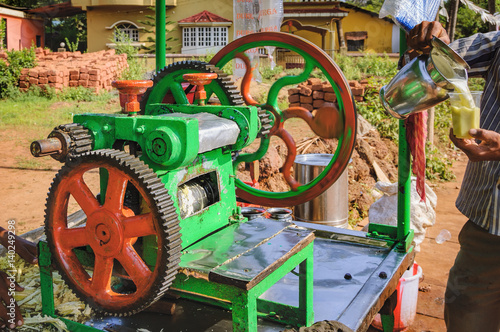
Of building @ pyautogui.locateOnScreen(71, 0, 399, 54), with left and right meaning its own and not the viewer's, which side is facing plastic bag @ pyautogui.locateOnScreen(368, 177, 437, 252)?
front

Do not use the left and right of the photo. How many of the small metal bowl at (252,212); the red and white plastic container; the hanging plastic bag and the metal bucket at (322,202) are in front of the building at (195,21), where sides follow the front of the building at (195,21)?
4

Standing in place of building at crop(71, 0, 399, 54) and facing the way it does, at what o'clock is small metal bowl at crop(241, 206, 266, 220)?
The small metal bowl is roughly at 12 o'clock from the building.

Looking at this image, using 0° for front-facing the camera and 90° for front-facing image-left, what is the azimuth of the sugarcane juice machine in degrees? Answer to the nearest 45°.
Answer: approximately 315°

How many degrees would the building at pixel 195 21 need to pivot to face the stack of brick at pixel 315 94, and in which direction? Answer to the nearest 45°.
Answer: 0° — it already faces it

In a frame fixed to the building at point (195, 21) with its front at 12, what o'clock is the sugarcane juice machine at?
The sugarcane juice machine is roughly at 12 o'clock from the building.

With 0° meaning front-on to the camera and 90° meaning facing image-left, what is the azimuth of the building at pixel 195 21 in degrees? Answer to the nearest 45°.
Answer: approximately 0°

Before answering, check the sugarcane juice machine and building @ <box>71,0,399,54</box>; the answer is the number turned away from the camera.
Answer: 0
